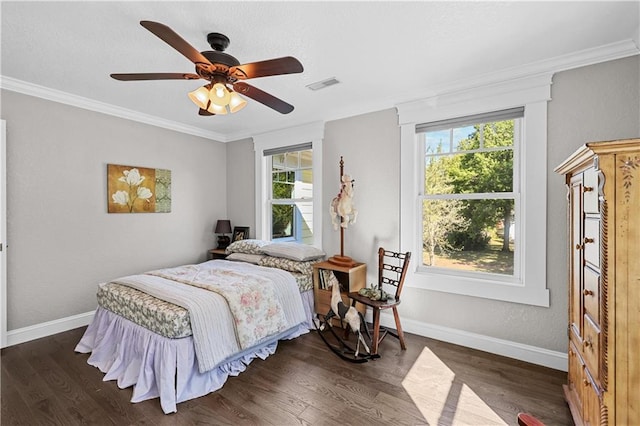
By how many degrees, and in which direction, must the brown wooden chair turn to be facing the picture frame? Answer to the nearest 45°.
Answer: approximately 90° to its right

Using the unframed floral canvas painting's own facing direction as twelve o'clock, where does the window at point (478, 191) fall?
The window is roughly at 12 o'clock from the unframed floral canvas painting.

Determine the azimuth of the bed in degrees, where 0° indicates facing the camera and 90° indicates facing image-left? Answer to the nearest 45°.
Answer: approximately 45°

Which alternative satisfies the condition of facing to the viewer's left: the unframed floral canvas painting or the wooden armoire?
the wooden armoire

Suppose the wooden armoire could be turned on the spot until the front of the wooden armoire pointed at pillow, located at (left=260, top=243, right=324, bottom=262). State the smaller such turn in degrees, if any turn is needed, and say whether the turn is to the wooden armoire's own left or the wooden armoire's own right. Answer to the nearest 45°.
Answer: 0° — it already faces it

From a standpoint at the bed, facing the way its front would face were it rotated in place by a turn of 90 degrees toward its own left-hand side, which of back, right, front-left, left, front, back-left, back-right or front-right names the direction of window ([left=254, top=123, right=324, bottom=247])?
left

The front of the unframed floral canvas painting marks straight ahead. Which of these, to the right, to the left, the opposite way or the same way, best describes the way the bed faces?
to the right

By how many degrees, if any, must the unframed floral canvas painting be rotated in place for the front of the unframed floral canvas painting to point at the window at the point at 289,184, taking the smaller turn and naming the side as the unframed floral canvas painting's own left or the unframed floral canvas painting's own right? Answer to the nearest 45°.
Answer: approximately 45° to the unframed floral canvas painting's own left

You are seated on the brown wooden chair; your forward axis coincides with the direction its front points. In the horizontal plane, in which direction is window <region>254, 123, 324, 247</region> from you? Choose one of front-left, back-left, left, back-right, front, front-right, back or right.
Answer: right

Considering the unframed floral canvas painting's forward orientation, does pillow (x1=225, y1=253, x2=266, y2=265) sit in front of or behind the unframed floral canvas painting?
in front

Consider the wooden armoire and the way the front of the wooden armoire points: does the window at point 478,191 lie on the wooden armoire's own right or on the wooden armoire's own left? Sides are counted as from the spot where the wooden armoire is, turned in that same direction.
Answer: on the wooden armoire's own right

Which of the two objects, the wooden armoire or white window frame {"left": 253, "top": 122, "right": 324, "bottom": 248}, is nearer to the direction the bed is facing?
the wooden armoire

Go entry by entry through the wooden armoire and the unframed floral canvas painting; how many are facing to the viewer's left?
1

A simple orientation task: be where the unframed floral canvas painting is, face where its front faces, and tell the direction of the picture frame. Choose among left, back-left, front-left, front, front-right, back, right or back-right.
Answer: front-left

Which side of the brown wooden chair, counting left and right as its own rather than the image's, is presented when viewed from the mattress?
front

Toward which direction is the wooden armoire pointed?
to the viewer's left
